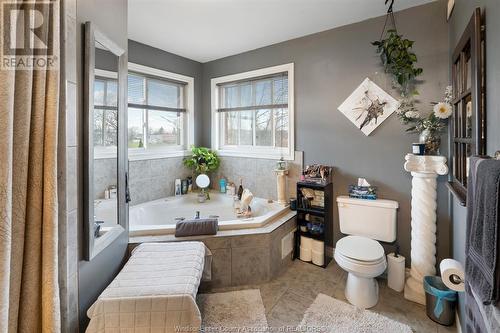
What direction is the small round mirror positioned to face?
toward the camera

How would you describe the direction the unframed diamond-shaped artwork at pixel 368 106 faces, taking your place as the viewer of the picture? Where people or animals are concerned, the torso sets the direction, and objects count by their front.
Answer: facing the viewer

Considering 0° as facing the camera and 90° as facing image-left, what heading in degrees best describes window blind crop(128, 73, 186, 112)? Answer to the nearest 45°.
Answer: approximately 315°

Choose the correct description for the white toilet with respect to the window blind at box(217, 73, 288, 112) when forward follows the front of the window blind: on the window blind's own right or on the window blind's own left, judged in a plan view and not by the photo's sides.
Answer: on the window blind's own left

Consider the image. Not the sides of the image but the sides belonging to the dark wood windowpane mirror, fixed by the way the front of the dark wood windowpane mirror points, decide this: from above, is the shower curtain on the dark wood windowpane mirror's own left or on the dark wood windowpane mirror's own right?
on the dark wood windowpane mirror's own left

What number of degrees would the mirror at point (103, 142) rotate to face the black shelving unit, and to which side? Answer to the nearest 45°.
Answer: approximately 45° to its left

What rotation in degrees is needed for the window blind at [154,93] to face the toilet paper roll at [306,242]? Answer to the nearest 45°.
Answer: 0° — it already faces it

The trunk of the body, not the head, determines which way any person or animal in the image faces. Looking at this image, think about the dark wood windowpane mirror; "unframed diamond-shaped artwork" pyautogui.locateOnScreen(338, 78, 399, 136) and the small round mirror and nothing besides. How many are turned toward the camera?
2

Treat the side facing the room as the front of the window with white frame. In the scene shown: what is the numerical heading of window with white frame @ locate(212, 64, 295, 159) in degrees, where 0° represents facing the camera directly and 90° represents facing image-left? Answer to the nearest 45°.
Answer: approximately 45°
